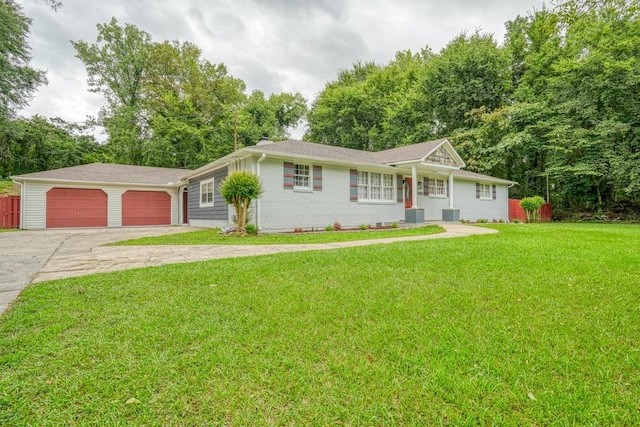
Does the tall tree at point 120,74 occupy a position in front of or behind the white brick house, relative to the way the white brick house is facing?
behind

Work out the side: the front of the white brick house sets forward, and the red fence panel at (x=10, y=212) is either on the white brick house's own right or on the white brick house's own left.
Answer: on the white brick house's own right

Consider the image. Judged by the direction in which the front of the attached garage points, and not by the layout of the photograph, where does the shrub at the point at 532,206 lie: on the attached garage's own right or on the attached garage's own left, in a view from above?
on the attached garage's own left

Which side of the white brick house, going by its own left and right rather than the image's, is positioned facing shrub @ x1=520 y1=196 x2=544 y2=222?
left

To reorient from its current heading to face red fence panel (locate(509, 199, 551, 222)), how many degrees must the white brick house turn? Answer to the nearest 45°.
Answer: approximately 90° to its left

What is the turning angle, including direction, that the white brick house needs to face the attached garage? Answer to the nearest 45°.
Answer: approximately 135° to its right

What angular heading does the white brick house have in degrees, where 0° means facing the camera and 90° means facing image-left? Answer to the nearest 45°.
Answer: approximately 315°

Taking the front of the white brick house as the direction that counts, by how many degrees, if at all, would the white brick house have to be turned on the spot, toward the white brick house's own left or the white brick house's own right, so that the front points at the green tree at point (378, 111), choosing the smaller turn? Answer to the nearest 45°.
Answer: approximately 135° to the white brick house's own left

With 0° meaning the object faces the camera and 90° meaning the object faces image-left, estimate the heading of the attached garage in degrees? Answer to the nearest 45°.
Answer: approximately 0°
